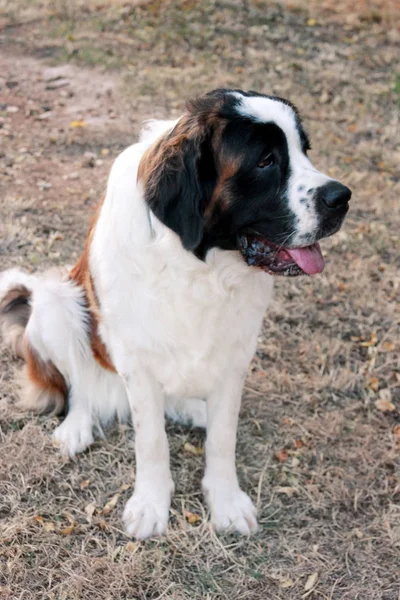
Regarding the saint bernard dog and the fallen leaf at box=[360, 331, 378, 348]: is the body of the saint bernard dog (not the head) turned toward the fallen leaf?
no

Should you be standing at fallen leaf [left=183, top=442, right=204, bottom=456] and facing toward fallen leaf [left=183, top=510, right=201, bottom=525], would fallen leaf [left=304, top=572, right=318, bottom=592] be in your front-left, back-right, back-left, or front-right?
front-left

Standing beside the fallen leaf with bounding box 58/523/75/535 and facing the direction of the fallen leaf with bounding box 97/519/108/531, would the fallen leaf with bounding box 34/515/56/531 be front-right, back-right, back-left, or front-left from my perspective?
back-left

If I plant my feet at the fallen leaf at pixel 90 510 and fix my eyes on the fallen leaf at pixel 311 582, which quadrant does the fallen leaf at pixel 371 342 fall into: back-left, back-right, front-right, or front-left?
front-left

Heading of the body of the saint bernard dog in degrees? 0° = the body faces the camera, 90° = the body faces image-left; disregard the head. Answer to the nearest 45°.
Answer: approximately 315°
